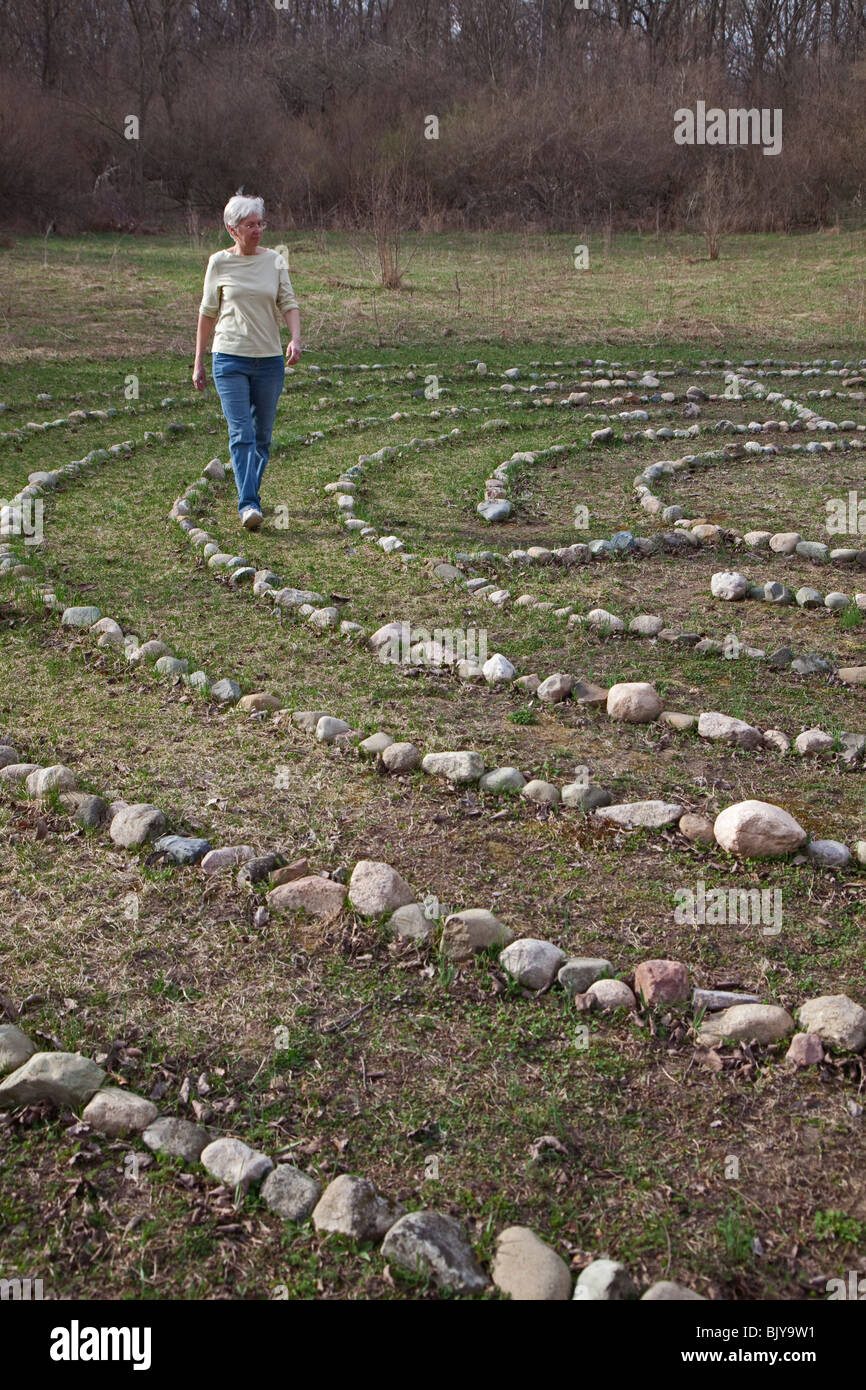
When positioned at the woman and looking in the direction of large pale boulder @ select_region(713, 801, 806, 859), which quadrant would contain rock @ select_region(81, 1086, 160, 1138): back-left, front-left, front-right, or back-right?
front-right

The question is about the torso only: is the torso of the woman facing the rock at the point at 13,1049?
yes

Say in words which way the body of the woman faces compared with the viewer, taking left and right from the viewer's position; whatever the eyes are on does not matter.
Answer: facing the viewer

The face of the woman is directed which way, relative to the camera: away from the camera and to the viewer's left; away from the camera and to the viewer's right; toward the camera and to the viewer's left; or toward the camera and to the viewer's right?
toward the camera and to the viewer's right

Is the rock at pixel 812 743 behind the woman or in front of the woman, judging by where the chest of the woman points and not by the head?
in front

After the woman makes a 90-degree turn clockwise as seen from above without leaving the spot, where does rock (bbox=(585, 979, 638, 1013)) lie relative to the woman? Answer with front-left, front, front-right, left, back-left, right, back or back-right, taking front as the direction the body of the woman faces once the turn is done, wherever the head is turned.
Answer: left

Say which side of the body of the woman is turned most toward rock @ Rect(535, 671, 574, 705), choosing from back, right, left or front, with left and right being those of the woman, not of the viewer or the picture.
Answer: front

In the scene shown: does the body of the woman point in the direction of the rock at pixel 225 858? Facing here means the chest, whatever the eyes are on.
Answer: yes

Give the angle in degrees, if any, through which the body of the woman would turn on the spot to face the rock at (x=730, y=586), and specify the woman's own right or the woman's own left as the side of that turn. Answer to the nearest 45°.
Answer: approximately 45° to the woman's own left

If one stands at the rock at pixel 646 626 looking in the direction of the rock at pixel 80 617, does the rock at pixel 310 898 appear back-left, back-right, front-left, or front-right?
front-left

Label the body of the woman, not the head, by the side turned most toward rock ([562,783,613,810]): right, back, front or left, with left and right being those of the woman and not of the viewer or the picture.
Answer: front

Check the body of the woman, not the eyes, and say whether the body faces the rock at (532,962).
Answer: yes

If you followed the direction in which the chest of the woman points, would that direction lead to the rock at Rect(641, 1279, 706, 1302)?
yes

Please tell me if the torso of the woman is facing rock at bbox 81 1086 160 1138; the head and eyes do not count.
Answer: yes

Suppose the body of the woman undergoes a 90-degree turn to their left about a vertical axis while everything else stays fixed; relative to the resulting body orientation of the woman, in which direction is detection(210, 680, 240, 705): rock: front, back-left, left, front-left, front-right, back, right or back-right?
right
